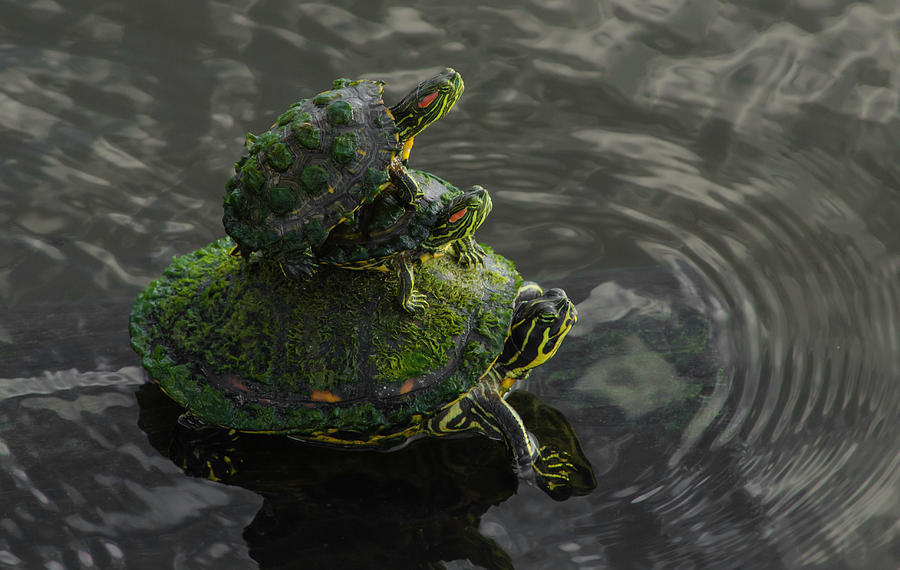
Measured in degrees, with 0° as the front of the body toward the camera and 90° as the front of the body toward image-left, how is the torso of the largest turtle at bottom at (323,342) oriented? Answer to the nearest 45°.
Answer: approximately 270°
